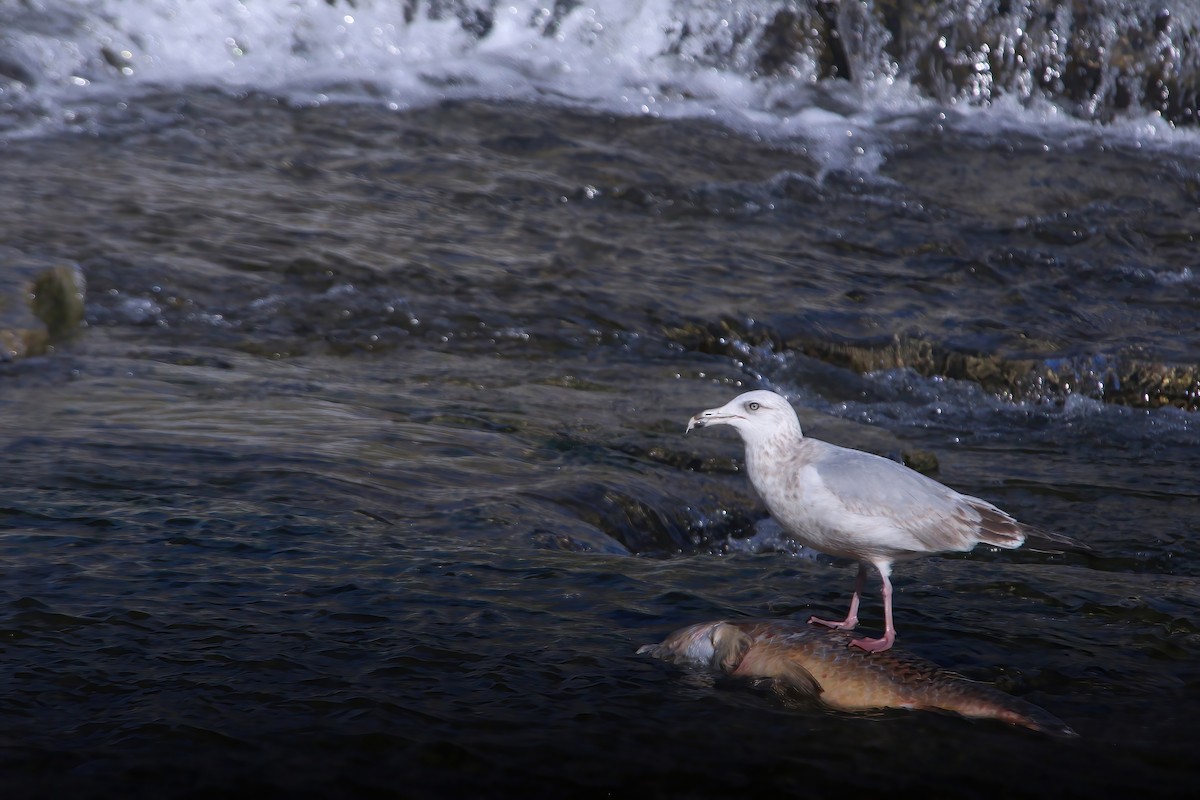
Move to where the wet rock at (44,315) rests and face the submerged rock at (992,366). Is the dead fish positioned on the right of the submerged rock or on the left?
right

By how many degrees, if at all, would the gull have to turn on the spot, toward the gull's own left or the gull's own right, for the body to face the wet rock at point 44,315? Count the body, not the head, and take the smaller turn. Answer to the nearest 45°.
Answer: approximately 45° to the gull's own right

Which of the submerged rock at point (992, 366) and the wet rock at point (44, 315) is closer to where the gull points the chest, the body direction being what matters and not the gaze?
the wet rock

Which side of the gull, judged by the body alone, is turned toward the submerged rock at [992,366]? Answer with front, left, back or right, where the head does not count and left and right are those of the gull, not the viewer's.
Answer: right

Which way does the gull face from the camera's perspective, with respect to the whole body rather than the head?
to the viewer's left
